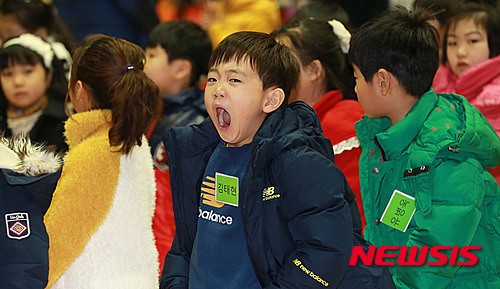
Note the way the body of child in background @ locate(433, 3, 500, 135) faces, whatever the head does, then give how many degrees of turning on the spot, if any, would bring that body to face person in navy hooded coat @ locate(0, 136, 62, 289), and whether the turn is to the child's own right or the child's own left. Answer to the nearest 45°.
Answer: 0° — they already face them

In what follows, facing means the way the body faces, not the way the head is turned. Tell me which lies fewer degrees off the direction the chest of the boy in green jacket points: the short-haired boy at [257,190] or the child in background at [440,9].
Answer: the short-haired boy

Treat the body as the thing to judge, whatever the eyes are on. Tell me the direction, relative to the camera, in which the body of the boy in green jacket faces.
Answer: to the viewer's left

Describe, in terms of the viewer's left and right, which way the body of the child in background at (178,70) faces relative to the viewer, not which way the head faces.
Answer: facing to the left of the viewer

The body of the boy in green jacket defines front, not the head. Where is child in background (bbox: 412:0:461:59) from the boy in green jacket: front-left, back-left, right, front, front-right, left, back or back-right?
right

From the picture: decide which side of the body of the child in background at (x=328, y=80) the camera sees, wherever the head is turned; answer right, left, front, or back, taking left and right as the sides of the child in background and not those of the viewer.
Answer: left

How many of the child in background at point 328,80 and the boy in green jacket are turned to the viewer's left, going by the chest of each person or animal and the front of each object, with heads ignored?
2
